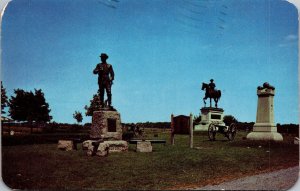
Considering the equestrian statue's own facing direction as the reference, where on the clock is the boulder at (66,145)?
The boulder is roughly at 11 o'clock from the equestrian statue.

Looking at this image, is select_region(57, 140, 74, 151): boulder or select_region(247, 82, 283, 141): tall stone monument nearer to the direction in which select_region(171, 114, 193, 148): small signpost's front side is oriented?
the boulder

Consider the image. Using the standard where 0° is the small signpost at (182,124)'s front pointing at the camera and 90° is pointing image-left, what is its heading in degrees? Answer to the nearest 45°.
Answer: approximately 45°

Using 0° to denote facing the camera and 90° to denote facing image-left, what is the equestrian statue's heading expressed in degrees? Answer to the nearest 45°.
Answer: approximately 45°

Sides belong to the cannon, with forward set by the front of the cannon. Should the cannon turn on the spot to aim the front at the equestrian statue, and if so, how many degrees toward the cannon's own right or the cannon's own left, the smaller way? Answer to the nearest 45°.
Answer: approximately 135° to the cannon's own right
